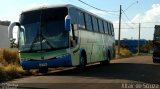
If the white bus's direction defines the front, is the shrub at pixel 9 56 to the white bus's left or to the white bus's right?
on its right
